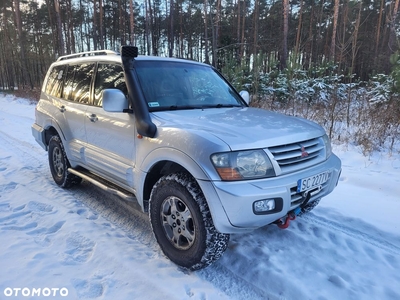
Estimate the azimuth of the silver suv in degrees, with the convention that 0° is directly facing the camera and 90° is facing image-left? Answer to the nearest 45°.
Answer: approximately 315°
